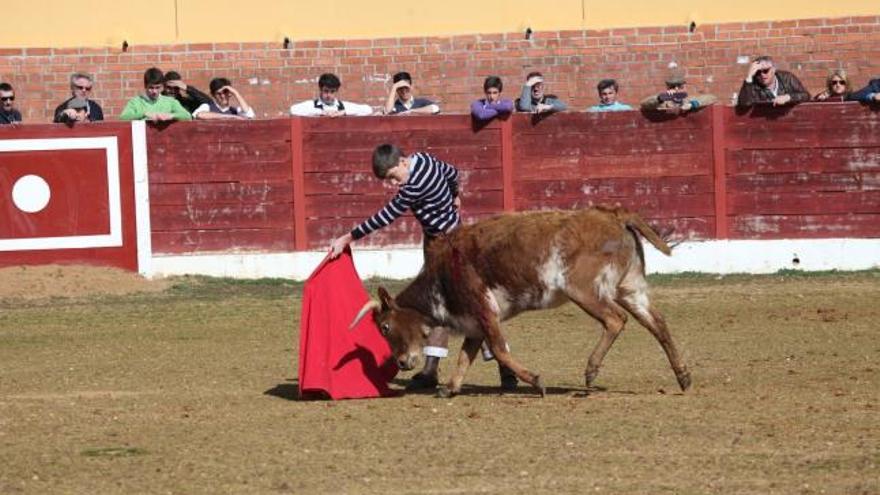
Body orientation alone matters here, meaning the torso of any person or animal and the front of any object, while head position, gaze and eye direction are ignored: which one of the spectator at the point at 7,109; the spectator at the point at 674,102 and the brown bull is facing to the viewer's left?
the brown bull

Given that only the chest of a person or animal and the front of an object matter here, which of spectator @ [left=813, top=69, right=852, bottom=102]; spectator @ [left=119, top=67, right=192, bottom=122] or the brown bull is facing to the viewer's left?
the brown bull

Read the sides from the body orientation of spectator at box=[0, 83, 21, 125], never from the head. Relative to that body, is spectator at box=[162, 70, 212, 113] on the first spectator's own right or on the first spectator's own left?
on the first spectator's own left

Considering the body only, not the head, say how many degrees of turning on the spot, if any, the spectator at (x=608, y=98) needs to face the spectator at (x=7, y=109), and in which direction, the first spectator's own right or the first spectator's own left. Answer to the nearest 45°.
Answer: approximately 90° to the first spectator's own right

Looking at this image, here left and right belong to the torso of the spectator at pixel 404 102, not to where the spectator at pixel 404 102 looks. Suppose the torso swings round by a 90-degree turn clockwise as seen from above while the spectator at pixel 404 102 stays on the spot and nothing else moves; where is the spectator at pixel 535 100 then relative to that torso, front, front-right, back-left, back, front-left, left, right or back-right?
back

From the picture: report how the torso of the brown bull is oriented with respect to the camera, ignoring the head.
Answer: to the viewer's left
